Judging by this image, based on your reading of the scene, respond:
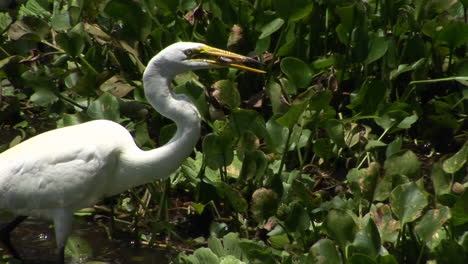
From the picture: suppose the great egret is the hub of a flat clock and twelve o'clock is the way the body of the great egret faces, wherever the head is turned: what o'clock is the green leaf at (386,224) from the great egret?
The green leaf is roughly at 1 o'clock from the great egret.

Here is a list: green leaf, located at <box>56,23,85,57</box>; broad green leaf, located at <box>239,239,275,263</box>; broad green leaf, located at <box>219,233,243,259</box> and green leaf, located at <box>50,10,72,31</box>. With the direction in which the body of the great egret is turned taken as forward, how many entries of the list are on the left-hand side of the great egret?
2

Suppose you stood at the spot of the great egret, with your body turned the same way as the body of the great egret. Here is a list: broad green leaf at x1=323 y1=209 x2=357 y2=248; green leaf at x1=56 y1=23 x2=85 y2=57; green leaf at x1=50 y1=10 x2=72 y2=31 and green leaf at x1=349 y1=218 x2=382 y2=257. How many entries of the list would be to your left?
2

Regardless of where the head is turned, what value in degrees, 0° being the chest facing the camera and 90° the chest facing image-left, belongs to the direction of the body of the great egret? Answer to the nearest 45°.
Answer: approximately 270°

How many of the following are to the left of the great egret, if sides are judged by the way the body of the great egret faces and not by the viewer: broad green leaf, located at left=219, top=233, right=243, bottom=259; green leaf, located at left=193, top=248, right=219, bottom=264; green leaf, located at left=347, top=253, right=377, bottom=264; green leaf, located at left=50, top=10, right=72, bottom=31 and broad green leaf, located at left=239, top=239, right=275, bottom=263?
1

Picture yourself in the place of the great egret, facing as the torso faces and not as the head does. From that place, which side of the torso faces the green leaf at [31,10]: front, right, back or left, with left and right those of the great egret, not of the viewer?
left

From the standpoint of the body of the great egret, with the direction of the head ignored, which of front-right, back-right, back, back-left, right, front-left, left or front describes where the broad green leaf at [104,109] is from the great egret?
left

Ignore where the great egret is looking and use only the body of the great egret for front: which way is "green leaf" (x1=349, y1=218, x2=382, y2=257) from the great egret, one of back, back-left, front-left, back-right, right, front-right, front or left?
front-right

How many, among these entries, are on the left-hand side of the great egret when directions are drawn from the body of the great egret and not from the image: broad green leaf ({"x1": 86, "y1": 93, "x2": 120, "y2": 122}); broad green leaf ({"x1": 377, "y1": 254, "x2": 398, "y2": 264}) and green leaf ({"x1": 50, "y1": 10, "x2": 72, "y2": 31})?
2

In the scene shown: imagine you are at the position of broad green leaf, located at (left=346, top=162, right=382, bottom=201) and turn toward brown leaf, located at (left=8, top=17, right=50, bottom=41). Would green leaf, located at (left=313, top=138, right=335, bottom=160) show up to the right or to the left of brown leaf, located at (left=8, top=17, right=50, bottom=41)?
right

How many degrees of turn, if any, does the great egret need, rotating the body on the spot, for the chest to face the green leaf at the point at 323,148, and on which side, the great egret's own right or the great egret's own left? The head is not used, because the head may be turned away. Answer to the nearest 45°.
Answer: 0° — it already faces it

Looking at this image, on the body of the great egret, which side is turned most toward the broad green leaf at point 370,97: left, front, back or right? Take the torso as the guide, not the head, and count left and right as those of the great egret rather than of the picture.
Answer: front

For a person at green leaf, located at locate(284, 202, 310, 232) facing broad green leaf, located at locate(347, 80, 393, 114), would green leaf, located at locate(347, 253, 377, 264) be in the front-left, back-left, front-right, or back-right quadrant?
back-right

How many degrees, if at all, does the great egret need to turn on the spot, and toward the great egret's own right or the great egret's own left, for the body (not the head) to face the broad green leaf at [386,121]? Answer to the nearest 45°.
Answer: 0° — it already faces it

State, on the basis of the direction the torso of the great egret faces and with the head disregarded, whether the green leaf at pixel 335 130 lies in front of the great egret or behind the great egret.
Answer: in front
